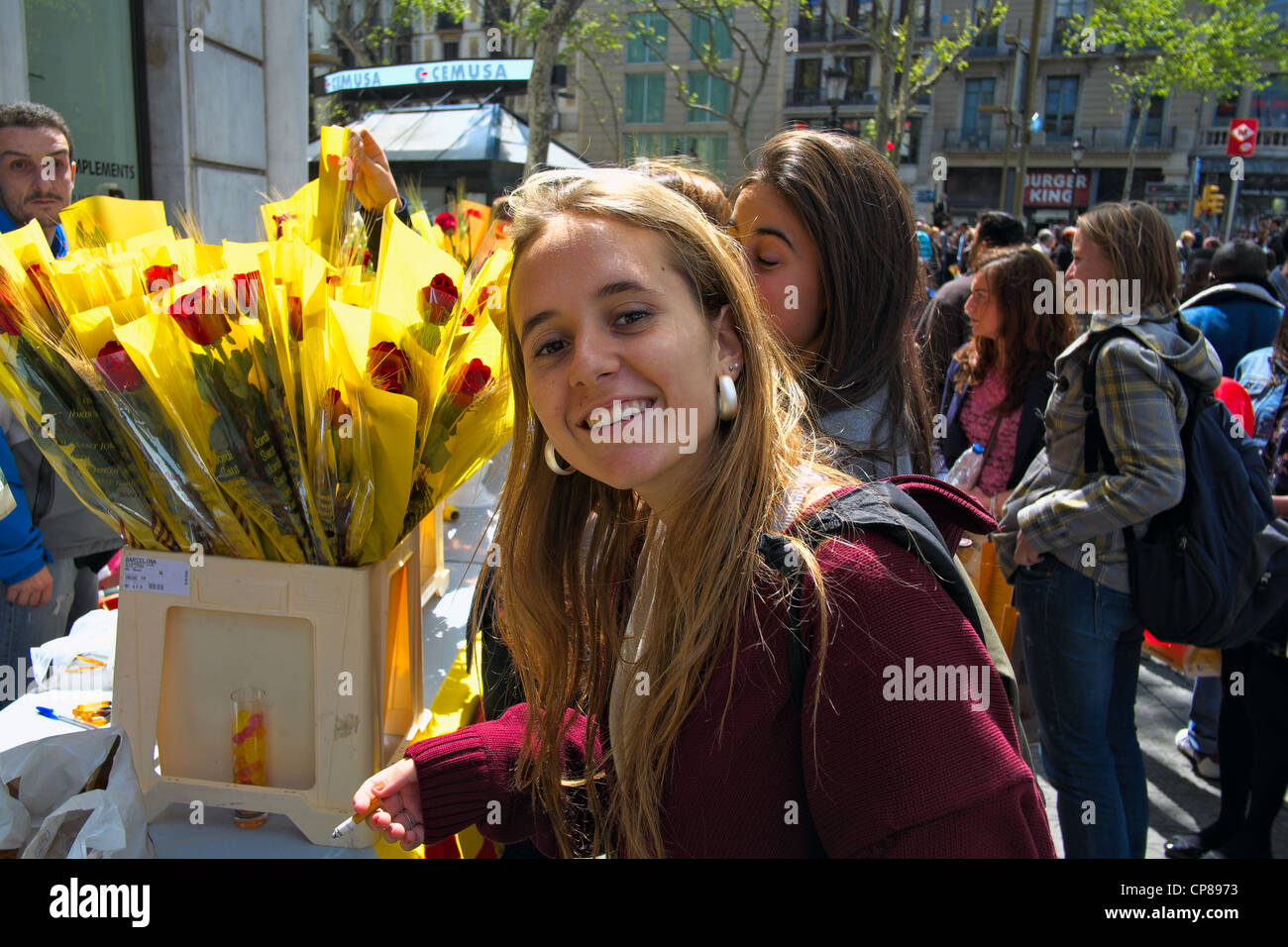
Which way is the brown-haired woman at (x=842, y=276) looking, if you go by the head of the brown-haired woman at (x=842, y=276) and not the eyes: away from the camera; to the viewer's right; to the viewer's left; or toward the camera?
to the viewer's left

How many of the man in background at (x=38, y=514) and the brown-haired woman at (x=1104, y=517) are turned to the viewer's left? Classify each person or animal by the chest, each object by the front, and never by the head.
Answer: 1

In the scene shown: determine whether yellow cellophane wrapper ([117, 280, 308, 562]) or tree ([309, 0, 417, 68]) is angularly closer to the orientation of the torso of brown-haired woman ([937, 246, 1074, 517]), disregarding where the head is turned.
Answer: the yellow cellophane wrapper

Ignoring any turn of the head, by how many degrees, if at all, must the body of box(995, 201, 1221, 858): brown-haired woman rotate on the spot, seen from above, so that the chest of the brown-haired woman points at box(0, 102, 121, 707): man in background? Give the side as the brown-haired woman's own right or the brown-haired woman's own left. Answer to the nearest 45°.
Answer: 0° — they already face them

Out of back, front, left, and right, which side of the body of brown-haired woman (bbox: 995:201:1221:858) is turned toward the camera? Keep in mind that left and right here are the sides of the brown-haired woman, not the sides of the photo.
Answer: left

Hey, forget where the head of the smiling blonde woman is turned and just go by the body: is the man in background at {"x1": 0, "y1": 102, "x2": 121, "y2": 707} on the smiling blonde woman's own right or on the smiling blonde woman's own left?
on the smiling blonde woman's own right

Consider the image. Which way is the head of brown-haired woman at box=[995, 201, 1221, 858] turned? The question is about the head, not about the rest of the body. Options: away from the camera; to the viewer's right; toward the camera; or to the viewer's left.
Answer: to the viewer's left

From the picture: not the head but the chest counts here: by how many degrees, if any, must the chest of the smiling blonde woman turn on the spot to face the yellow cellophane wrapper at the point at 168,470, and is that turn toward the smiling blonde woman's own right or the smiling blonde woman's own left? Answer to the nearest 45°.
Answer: approximately 90° to the smiling blonde woman's own right

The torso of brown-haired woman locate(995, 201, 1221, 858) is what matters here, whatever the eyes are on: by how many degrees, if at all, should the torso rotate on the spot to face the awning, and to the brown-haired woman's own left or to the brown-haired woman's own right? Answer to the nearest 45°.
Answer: approximately 45° to the brown-haired woman's own right
